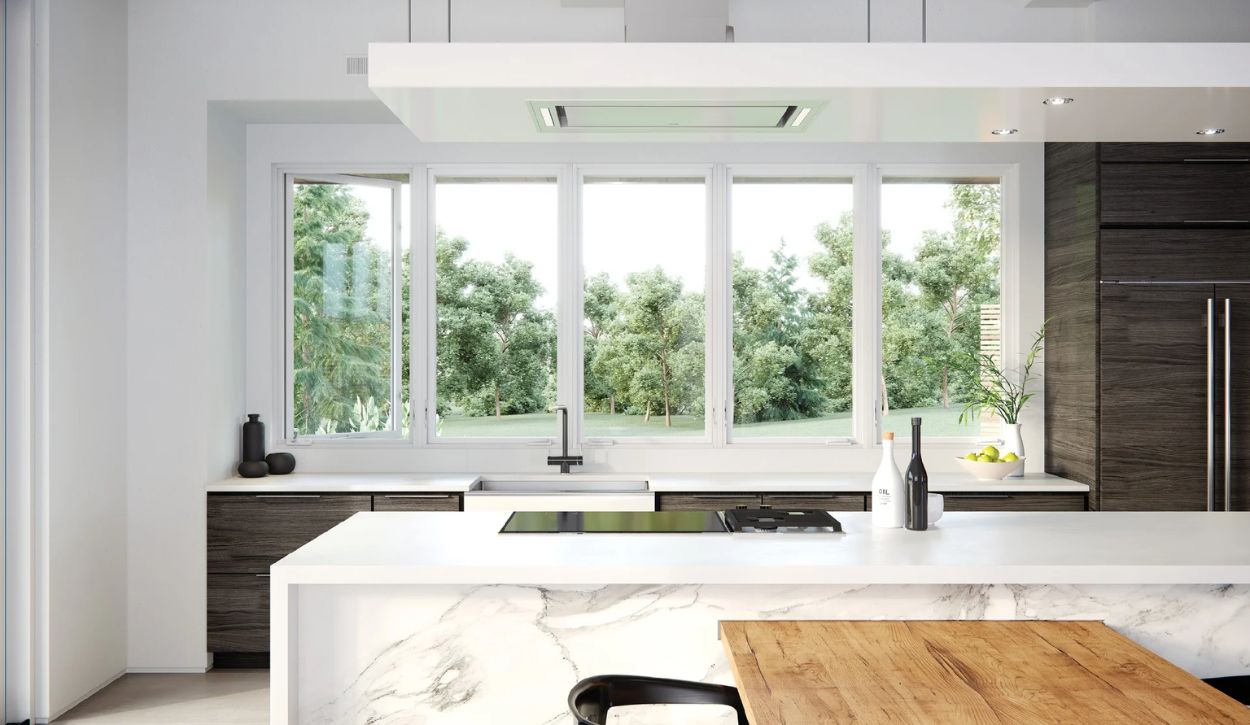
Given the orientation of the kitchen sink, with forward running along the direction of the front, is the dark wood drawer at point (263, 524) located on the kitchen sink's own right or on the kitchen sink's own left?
on the kitchen sink's own right

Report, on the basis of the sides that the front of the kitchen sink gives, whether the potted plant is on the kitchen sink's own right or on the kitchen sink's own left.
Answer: on the kitchen sink's own left

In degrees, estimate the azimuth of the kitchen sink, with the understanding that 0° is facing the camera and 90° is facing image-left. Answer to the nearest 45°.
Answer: approximately 0°

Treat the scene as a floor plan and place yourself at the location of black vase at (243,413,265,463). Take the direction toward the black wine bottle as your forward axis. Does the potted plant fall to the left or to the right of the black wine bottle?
left

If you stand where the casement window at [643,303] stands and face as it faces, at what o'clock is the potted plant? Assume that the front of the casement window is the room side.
The potted plant is roughly at 9 o'clock from the casement window.

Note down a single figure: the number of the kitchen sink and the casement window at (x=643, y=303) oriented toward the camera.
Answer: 2

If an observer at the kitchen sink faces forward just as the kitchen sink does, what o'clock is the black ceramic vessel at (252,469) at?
The black ceramic vessel is roughly at 3 o'clock from the kitchen sink.

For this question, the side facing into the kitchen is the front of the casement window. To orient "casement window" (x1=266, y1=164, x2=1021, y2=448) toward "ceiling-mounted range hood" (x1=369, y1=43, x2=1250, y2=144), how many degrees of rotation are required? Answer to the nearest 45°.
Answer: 0° — it already faces it

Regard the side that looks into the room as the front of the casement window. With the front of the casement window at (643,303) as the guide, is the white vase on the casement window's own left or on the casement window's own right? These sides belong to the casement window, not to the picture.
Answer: on the casement window's own left

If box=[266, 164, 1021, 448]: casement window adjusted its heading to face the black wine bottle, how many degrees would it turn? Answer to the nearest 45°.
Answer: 0° — it already faces it

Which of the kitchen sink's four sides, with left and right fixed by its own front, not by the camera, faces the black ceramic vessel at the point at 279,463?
right
